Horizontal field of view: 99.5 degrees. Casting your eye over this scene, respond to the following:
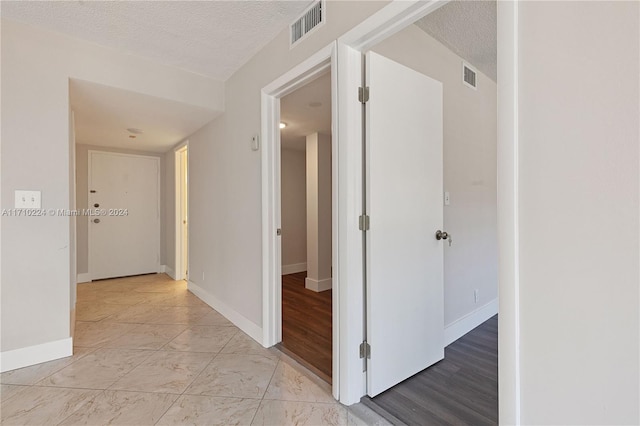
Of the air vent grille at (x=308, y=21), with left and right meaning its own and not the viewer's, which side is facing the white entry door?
right

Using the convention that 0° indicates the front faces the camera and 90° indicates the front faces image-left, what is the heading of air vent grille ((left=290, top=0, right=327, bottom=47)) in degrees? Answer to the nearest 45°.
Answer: approximately 45°
